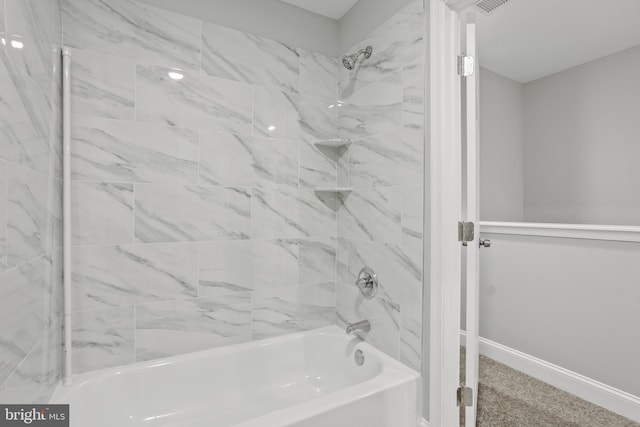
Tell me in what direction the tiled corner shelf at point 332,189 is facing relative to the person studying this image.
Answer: facing the viewer

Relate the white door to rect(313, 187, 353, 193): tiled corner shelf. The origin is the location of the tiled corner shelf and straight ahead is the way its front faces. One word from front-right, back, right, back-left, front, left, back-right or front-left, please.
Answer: front-left
